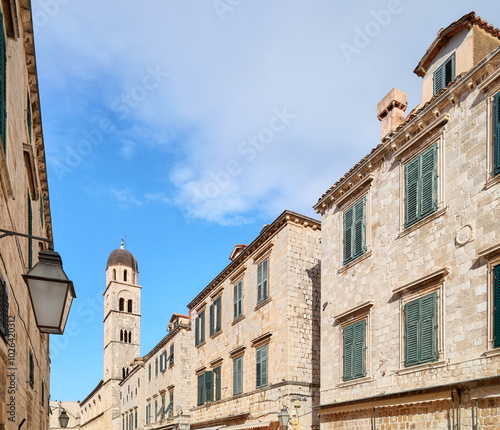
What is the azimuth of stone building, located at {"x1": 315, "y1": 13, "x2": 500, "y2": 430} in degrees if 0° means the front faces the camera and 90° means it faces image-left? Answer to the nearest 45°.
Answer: approximately 45°

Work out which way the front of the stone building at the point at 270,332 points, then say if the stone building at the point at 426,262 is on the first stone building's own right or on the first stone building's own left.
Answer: on the first stone building's own left

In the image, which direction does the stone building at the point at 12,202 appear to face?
to the viewer's right

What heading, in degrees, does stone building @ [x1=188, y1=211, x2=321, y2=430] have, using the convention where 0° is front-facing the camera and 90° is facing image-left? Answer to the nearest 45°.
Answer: approximately 45°

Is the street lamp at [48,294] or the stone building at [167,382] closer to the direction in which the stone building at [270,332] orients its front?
the street lamp
